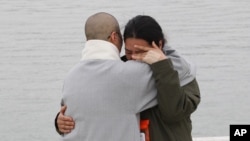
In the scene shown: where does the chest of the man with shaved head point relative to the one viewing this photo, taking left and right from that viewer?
facing away from the viewer and to the right of the viewer

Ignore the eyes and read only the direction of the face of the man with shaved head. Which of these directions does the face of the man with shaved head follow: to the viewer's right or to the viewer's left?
to the viewer's right
